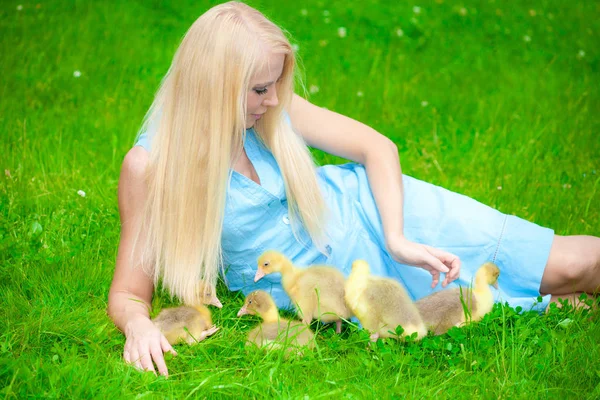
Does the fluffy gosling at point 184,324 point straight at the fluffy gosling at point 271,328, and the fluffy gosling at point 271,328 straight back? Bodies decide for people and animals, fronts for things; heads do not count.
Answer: yes

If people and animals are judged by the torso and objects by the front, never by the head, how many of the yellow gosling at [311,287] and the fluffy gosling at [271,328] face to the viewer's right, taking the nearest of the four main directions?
0

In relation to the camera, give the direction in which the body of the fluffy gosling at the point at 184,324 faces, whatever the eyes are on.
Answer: to the viewer's right

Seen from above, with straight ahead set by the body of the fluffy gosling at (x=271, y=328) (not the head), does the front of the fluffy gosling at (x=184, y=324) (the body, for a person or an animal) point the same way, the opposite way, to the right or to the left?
the opposite way

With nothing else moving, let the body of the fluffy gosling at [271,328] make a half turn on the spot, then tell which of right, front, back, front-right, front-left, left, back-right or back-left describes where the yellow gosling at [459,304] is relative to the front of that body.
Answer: front

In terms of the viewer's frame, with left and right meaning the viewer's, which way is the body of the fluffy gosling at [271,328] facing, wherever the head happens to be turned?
facing to the left of the viewer

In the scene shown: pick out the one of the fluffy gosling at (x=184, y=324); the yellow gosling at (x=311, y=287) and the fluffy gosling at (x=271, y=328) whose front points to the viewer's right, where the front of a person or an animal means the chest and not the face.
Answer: the fluffy gosling at (x=184, y=324)

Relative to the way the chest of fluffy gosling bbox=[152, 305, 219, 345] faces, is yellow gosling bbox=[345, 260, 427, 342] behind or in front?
in front

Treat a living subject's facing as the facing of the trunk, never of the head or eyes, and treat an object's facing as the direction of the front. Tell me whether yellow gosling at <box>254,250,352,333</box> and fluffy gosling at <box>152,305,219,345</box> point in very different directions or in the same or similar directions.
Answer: very different directions

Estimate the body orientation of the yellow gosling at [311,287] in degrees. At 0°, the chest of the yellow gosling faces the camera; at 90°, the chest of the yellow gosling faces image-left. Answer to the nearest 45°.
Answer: approximately 90°
